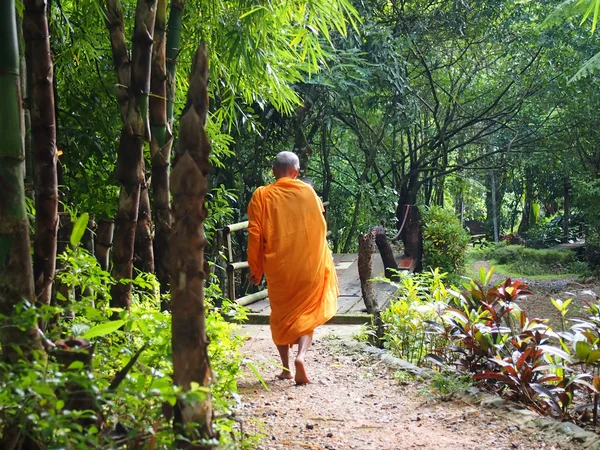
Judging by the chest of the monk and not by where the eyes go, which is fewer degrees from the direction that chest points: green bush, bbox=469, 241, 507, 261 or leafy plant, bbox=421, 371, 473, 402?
the green bush

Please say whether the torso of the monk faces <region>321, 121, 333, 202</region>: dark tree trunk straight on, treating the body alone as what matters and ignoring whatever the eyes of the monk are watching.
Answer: yes

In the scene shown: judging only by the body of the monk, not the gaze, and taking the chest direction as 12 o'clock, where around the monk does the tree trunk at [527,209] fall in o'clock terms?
The tree trunk is roughly at 1 o'clock from the monk.

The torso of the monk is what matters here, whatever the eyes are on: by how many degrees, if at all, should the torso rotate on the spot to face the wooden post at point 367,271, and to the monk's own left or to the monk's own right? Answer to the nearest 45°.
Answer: approximately 45° to the monk's own right

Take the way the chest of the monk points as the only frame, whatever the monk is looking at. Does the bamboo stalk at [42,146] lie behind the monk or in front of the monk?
behind

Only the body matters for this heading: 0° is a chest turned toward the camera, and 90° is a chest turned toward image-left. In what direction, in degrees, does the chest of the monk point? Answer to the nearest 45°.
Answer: approximately 180°

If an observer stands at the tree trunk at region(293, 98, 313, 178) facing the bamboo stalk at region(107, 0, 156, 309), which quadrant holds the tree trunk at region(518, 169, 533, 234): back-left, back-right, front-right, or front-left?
back-left
